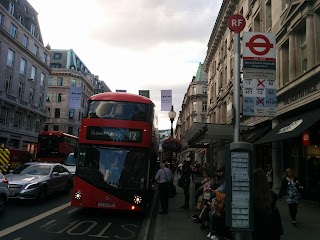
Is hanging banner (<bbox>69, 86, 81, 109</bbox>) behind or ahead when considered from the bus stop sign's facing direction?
behind

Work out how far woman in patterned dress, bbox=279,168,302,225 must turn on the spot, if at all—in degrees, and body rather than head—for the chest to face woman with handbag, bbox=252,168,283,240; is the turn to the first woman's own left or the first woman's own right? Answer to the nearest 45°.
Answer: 0° — they already face them

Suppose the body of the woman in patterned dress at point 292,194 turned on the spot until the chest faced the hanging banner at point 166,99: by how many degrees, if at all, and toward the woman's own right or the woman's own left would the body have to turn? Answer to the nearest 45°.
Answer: approximately 135° to the woman's own right

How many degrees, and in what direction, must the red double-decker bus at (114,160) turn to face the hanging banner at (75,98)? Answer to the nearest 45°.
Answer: approximately 180°

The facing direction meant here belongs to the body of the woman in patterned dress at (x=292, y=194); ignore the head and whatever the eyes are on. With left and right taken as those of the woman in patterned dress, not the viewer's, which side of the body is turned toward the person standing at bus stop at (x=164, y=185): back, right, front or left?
right

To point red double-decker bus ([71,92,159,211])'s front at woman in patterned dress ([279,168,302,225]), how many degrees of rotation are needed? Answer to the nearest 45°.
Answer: approximately 90° to its left

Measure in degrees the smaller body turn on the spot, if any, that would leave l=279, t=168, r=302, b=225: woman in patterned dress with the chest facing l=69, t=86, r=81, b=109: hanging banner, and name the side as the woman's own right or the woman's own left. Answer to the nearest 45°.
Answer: approximately 135° to the woman's own right

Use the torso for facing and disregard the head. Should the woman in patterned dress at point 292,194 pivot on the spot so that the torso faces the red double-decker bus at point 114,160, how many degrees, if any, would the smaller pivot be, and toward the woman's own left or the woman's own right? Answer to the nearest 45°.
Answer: approximately 90° to the woman's own right

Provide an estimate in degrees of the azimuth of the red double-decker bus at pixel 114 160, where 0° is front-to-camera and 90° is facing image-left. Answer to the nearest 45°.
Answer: approximately 0°

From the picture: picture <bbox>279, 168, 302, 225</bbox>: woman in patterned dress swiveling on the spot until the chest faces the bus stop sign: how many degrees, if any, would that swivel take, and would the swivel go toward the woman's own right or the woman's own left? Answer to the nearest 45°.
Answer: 0° — they already face it

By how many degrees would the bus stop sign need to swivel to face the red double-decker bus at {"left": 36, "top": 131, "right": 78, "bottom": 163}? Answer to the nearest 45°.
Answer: approximately 135° to its right

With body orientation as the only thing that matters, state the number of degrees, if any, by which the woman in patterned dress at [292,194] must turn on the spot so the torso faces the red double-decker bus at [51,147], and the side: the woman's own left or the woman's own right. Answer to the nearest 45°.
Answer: approximately 135° to the woman's own right
